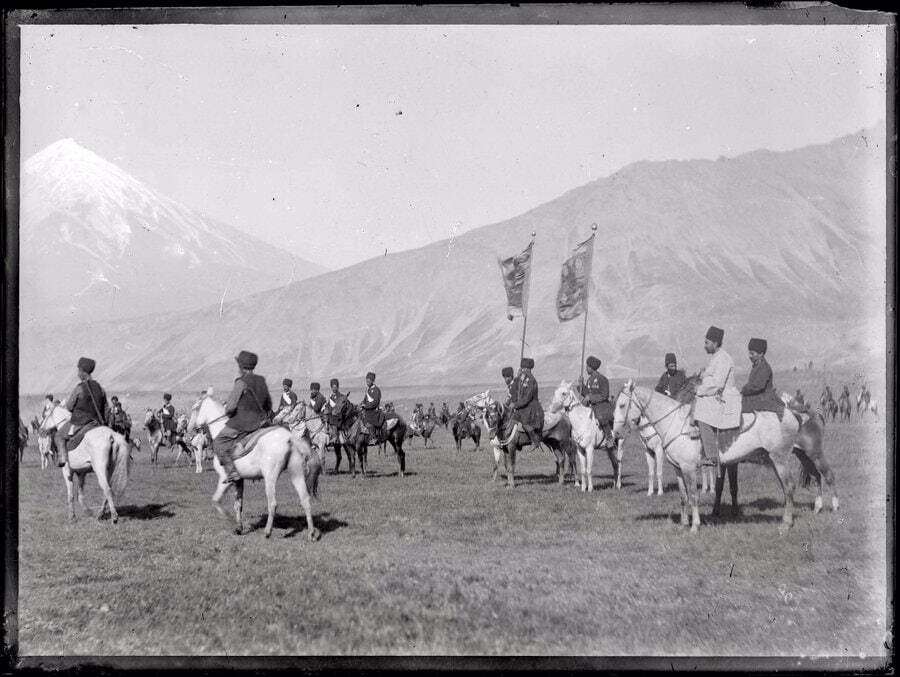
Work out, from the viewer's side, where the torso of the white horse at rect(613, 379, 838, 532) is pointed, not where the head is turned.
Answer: to the viewer's left

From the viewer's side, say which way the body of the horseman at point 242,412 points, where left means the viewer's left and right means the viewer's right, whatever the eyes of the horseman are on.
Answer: facing away from the viewer and to the left of the viewer

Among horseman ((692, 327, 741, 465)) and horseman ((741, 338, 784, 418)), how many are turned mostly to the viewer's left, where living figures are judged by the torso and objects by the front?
2

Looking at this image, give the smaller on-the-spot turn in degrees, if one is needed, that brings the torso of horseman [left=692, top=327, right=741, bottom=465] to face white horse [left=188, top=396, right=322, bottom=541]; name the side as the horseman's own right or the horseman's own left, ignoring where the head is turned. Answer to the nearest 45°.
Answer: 0° — they already face it

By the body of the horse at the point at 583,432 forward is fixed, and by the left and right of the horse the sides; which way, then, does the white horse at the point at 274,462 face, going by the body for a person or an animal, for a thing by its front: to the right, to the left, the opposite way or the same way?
to the right

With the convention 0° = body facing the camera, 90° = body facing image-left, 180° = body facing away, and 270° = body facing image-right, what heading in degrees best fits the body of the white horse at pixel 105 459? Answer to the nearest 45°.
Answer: approximately 135°

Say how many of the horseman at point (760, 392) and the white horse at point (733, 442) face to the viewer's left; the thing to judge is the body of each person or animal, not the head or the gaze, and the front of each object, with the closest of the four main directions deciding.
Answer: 2

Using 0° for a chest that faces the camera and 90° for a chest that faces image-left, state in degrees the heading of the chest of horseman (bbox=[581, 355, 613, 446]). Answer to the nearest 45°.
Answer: approximately 45°

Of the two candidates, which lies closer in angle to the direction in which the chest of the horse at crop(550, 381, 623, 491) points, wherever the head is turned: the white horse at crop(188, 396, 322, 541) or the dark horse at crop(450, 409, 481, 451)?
the white horse

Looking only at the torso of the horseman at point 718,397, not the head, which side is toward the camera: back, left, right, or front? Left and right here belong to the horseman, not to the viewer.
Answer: left
